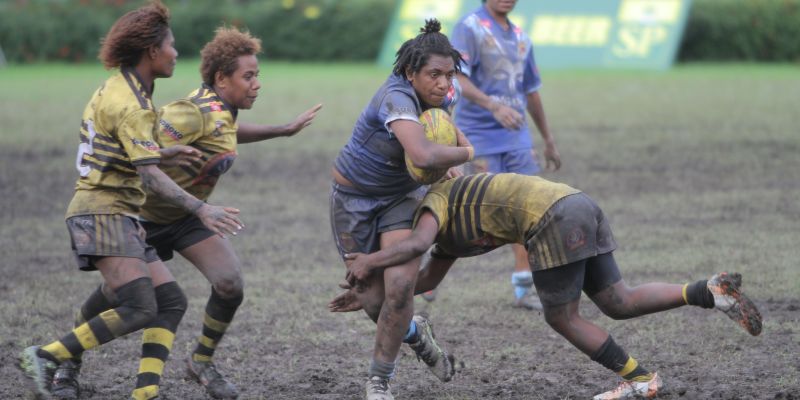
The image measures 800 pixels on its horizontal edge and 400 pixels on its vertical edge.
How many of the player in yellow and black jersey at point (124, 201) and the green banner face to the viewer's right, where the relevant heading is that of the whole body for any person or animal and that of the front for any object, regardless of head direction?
1

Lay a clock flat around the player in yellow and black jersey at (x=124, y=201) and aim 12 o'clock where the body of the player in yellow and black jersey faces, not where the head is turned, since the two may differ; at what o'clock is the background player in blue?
The background player in blue is roughly at 11 o'clock from the player in yellow and black jersey.

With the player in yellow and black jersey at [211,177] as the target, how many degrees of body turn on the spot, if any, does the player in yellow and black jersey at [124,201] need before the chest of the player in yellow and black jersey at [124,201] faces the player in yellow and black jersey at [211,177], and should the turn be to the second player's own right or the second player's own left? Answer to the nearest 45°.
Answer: approximately 45° to the second player's own left

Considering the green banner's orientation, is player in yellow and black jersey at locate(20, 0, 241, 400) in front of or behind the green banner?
in front

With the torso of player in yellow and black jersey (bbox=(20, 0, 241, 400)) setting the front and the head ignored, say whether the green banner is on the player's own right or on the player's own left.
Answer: on the player's own left

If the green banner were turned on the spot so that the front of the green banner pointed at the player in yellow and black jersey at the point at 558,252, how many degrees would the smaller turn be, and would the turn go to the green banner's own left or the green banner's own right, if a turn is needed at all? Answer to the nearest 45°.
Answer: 0° — it already faces them

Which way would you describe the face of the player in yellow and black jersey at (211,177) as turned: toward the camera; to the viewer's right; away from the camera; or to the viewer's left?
to the viewer's right

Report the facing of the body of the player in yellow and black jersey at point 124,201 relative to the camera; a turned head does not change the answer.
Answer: to the viewer's right

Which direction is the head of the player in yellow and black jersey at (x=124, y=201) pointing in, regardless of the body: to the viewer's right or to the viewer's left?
to the viewer's right

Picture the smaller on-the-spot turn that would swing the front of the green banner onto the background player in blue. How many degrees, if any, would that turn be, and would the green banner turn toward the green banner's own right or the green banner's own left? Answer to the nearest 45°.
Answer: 0° — it already faces them
